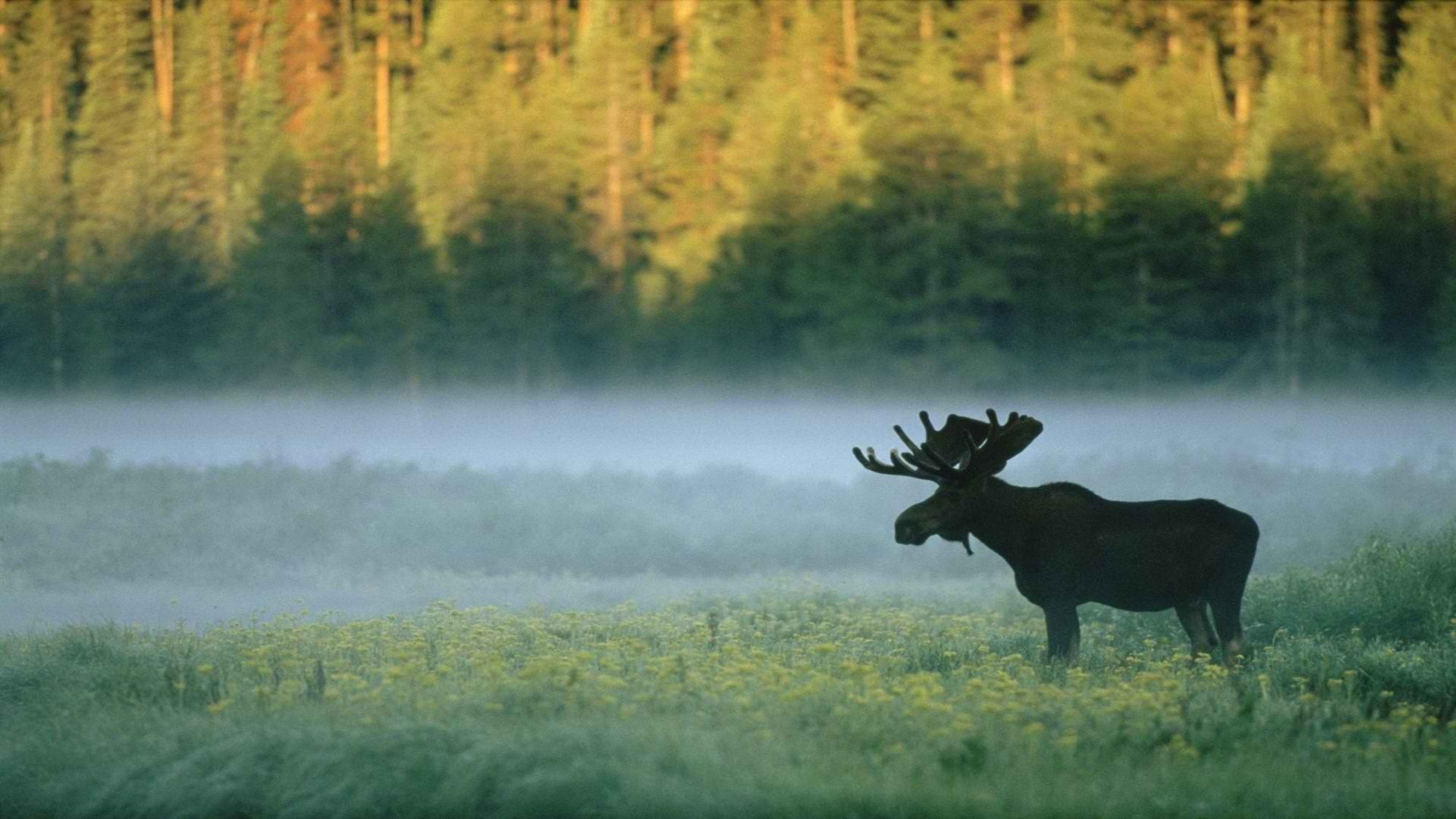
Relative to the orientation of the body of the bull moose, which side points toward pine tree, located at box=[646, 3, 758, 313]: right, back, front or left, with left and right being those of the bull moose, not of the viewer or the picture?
right

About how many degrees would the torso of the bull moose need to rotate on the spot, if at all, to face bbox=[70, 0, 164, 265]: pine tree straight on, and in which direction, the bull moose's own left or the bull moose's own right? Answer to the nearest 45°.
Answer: approximately 45° to the bull moose's own right

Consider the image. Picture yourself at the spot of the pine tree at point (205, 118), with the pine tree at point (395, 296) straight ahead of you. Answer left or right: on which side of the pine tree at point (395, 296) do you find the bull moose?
right

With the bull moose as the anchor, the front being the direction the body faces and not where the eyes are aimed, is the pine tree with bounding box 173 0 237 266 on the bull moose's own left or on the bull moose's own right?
on the bull moose's own right

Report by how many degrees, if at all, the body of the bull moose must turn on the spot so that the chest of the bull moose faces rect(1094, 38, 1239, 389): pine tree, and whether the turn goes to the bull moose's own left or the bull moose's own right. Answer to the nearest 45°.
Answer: approximately 90° to the bull moose's own right

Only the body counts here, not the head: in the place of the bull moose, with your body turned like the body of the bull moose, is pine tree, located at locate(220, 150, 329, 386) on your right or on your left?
on your right

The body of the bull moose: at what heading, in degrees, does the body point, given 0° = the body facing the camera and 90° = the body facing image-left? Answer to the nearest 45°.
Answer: approximately 90°

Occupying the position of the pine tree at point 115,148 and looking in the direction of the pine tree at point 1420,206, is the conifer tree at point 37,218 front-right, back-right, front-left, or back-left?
back-right

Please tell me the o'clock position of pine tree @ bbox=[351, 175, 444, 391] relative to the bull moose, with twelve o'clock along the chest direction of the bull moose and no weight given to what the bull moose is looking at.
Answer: The pine tree is roughly at 2 o'clock from the bull moose.

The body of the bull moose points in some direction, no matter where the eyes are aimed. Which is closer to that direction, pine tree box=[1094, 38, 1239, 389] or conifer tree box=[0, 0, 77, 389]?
the conifer tree

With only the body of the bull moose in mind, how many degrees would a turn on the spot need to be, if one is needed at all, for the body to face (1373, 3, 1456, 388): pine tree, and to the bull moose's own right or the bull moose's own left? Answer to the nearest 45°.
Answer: approximately 90° to the bull moose's own right
